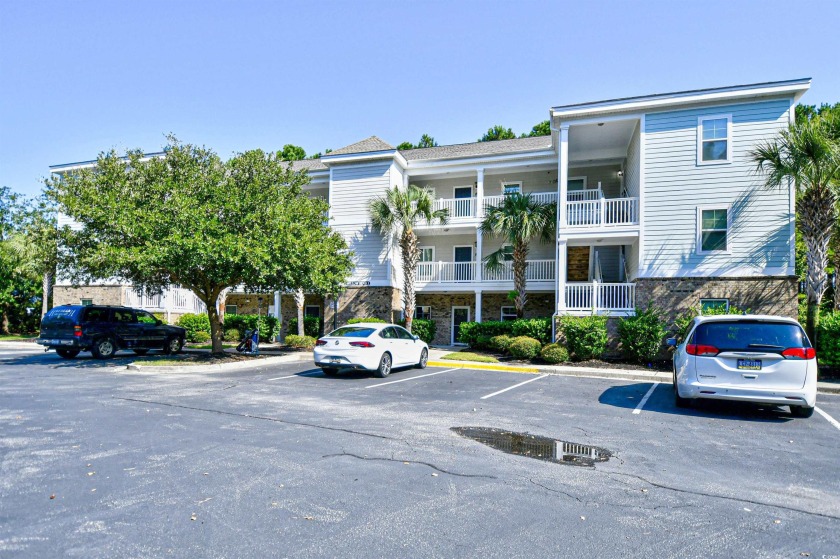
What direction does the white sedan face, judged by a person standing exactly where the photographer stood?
facing away from the viewer and to the right of the viewer

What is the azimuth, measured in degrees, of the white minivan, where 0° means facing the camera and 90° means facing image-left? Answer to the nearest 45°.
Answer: approximately 180°

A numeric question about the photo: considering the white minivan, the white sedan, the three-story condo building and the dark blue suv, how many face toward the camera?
1

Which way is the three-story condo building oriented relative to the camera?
toward the camera

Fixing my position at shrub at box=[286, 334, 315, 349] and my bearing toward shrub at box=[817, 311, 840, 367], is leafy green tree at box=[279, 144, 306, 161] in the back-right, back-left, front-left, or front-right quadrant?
back-left

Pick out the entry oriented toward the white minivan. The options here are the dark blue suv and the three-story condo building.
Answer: the three-story condo building

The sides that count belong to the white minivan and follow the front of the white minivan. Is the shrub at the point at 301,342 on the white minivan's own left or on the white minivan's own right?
on the white minivan's own left

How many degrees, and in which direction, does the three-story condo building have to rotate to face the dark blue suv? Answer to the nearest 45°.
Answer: approximately 90° to its right

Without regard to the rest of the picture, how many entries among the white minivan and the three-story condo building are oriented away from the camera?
1
